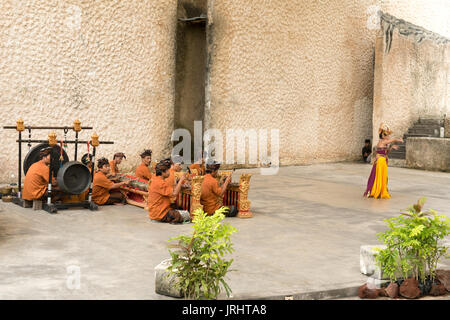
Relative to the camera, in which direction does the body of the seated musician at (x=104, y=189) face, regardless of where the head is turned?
to the viewer's right

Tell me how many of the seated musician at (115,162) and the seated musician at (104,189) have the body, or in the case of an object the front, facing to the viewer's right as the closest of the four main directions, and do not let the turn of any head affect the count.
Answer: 2

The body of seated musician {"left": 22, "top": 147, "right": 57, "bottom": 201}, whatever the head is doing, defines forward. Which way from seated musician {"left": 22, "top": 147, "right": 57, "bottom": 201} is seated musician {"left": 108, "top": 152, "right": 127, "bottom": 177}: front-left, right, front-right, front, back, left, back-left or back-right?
front-left

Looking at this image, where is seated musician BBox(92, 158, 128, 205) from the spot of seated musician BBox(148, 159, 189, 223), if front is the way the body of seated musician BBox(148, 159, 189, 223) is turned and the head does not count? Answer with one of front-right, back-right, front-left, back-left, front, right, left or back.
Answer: left

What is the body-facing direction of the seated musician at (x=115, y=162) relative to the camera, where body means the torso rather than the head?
to the viewer's right

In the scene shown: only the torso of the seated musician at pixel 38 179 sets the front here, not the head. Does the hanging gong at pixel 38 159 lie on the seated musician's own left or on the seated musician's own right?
on the seated musician's own left

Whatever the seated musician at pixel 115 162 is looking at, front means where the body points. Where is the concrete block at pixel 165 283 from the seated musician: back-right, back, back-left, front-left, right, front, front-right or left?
right

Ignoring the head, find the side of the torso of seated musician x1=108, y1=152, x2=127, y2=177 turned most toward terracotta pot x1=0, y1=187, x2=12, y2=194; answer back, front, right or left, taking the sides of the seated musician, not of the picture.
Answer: back

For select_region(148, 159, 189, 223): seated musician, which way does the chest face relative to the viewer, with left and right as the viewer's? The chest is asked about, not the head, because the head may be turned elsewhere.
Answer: facing away from the viewer and to the right of the viewer

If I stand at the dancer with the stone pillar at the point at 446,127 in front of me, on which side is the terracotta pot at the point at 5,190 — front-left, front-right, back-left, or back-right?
back-left

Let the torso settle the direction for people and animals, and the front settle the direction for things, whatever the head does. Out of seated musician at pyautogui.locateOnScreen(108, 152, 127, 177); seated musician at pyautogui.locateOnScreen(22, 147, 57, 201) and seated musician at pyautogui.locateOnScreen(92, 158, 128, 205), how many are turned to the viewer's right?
3

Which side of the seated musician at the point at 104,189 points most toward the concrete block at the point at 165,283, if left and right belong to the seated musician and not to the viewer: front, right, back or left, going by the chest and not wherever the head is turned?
right

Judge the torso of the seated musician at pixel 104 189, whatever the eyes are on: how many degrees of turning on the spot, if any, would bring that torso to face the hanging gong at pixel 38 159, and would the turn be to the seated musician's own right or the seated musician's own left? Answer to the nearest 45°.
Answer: approximately 180°

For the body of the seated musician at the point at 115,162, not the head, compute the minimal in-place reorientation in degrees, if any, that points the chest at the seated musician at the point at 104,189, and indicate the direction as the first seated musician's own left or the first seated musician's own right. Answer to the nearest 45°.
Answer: approximately 90° to the first seated musician's own right

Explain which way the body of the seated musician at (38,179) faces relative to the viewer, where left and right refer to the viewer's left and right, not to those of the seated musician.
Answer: facing to the right of the viewer
